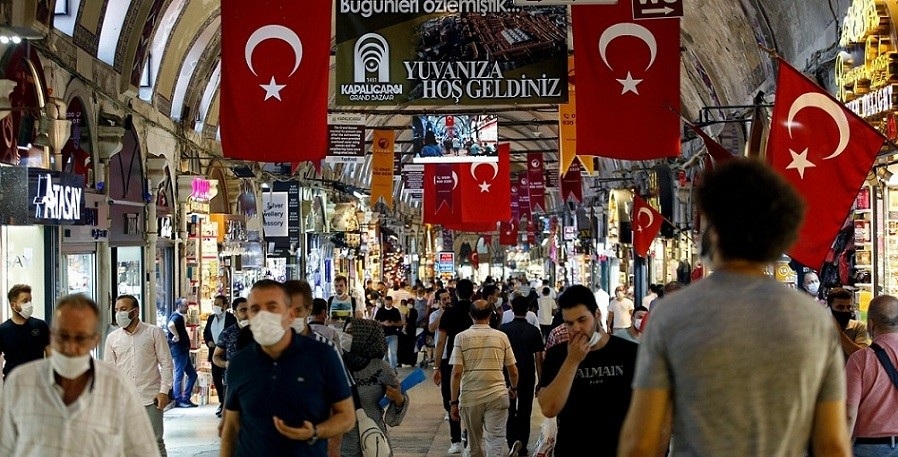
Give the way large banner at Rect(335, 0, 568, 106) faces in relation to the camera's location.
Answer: facing the viewer

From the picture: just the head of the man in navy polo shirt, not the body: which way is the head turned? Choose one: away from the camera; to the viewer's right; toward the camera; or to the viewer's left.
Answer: toward the camera

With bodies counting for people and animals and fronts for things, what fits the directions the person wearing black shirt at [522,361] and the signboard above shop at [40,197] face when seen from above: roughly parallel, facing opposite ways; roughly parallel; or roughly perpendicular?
roughly perpendicular

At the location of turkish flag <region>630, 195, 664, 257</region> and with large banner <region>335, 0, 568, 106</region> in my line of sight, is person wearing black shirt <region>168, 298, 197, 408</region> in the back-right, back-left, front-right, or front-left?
front-right

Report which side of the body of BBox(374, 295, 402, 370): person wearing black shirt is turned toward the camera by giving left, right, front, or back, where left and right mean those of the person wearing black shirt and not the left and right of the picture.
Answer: front

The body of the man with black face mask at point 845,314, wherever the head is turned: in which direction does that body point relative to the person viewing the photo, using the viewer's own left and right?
facing the viewer and to the left of the viewer

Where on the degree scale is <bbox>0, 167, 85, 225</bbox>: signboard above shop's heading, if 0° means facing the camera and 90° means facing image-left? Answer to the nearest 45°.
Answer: approximately 315°

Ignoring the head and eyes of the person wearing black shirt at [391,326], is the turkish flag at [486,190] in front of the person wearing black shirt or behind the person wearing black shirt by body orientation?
behind

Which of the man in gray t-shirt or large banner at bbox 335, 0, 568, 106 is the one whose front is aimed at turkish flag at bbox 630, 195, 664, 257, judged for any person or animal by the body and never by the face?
the man in gray t-shirt

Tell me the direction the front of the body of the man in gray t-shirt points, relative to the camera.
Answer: away from the camera
